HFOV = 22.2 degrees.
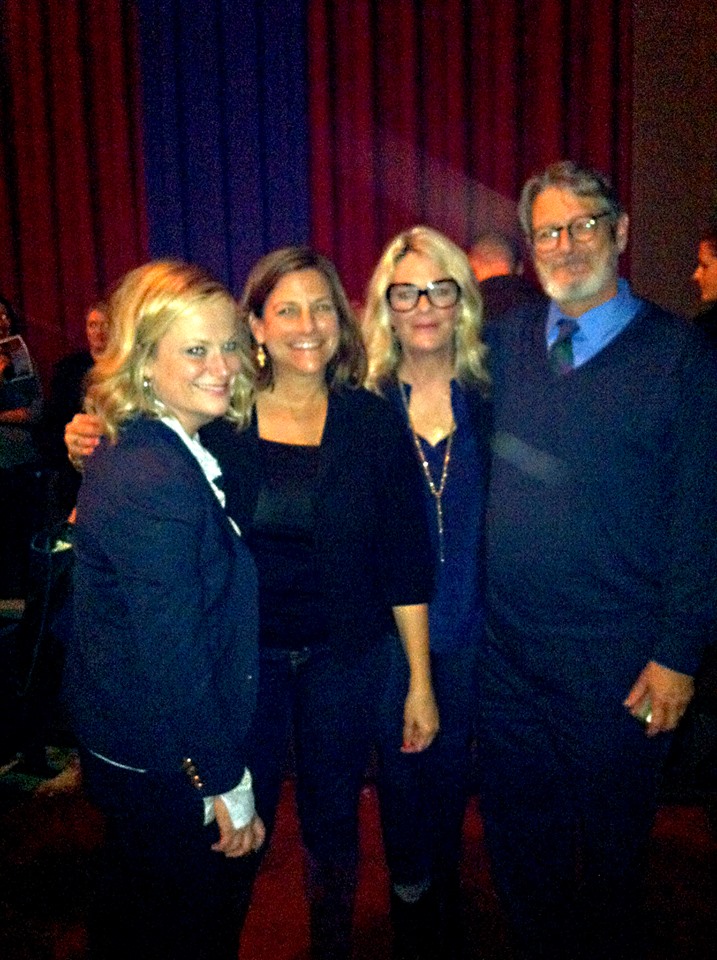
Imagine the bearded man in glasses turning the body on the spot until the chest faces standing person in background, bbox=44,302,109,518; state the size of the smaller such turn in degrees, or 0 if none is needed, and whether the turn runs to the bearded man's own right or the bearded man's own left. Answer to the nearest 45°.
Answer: approximately 90° to the bearded man's own right

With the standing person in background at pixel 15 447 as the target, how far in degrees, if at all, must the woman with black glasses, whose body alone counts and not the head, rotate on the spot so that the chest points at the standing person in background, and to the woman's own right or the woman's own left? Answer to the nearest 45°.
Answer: approximately 135° to the woman's own right

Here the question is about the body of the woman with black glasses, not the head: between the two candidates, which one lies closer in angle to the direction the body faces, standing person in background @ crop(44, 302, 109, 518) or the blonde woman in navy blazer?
the blonde woman in navy blazer

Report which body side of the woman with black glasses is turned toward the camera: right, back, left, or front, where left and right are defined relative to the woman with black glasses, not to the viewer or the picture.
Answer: front

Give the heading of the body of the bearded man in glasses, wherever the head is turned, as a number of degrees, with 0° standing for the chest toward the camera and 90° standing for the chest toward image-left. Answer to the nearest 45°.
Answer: approximately 45°

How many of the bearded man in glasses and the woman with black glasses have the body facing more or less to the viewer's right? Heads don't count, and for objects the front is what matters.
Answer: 0

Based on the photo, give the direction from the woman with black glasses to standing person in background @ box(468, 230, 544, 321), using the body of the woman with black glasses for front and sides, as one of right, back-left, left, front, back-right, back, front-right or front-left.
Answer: back
